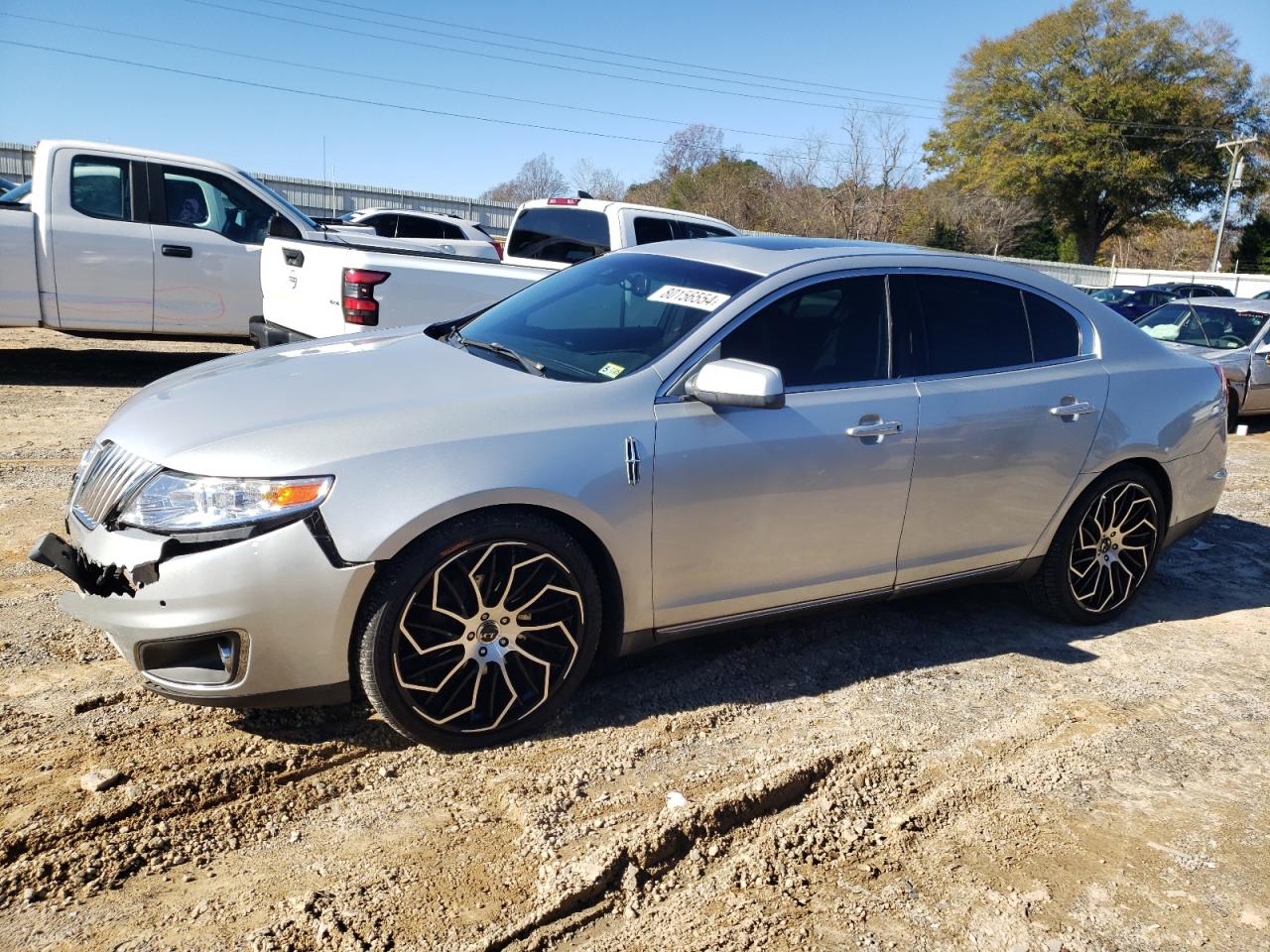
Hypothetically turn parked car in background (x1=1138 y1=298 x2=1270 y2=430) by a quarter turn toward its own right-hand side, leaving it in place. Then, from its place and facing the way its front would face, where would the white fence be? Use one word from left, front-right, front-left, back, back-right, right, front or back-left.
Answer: front-right

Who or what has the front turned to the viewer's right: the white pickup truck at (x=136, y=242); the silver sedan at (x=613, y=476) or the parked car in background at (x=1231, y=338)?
the white pickup truck

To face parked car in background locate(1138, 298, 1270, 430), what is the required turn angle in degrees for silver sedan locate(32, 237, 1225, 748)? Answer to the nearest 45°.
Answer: approximately 180°

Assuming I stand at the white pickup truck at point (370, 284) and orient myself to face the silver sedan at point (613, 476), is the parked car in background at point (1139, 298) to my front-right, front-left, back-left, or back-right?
back-left

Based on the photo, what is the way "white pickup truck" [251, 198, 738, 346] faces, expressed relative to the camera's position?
facing away from the viewer and to the right of the viewer

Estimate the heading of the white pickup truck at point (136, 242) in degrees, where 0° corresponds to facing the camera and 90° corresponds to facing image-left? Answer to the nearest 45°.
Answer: approximately 270°

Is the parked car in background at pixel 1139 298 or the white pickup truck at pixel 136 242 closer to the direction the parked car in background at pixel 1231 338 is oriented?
the white pickup truck

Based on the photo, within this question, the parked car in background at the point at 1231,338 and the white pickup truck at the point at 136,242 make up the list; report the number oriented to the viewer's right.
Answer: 1
